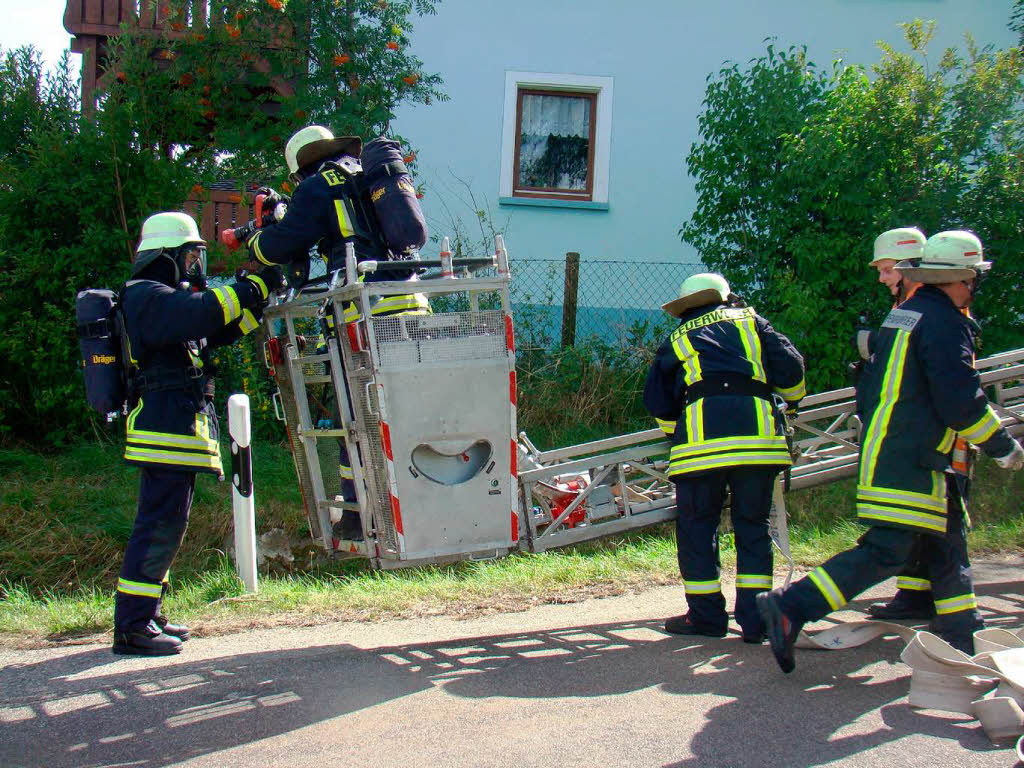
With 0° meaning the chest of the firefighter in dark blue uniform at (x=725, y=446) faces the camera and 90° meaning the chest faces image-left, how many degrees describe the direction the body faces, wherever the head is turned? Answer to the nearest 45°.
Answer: approximately 180°

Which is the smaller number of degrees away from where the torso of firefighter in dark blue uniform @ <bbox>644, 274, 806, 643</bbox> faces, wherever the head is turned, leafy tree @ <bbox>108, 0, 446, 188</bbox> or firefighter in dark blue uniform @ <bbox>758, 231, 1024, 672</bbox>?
the leafy tree

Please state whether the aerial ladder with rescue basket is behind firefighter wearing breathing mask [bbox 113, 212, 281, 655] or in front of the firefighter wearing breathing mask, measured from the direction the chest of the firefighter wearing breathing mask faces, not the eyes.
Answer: in front

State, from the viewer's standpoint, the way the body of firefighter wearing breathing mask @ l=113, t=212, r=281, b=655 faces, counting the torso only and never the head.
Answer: to the viewer's right

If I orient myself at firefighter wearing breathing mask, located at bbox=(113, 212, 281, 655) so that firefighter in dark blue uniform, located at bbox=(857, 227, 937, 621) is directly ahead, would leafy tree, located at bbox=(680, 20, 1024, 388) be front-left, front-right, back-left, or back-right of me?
front-left

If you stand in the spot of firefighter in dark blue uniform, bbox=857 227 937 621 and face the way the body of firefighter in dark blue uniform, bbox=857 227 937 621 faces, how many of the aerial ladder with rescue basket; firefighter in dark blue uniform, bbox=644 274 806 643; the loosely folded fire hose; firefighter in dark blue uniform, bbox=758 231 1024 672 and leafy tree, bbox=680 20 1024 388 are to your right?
1

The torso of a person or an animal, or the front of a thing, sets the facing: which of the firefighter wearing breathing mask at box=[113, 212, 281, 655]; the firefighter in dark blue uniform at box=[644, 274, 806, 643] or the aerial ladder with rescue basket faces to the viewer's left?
the aerial ladder with rescue basket

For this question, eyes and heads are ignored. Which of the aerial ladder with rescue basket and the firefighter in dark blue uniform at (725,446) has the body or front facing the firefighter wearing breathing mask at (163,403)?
the aerial ladder with rescue basket

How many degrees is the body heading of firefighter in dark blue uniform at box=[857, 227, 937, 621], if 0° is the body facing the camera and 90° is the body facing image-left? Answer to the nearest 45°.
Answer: approximately 90°

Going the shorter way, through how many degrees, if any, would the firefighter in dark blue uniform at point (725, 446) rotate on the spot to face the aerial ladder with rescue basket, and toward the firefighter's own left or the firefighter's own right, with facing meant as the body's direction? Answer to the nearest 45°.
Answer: approximately 90° to the firefighter's own left

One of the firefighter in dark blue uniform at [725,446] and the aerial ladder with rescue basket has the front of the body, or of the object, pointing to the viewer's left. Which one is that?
the aerial ladder with rescue basket
